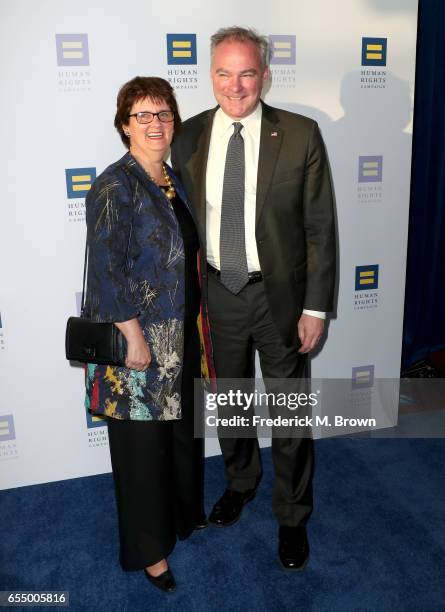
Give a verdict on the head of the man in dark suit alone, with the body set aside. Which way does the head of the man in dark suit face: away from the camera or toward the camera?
toward the camera

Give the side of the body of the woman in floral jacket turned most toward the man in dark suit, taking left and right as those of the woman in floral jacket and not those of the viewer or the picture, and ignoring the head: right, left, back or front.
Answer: left
